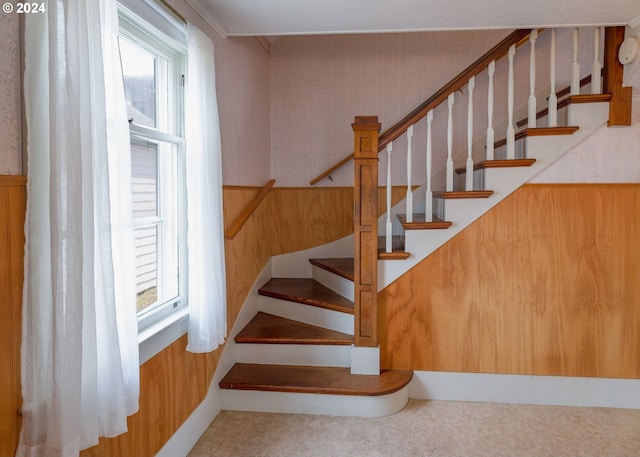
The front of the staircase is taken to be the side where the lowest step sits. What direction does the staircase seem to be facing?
toward the camera

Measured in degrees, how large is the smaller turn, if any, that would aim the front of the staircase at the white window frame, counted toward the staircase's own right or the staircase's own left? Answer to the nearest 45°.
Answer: approximately 45° to the staircase's own right

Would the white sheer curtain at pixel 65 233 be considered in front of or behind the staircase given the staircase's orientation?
in front

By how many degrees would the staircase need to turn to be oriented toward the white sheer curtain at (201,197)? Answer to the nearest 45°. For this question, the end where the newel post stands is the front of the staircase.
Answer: approximately 45° to its right
